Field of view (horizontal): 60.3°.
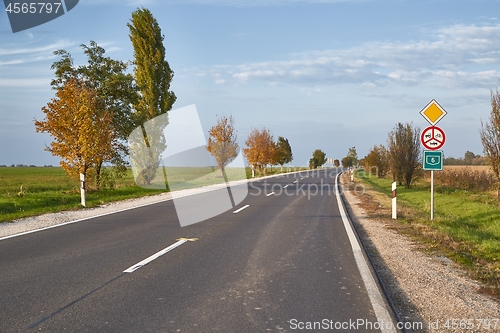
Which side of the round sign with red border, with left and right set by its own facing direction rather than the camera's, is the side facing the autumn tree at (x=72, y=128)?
right

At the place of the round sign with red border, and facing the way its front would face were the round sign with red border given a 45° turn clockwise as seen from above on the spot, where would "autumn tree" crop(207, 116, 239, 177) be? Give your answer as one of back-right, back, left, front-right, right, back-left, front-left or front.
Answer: right

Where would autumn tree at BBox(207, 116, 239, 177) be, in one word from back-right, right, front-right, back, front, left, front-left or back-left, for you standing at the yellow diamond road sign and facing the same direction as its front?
back-right

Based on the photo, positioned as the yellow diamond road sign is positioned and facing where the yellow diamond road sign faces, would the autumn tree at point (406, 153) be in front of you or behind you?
behind

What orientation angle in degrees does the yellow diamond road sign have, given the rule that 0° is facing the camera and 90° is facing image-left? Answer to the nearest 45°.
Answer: approximately 0°

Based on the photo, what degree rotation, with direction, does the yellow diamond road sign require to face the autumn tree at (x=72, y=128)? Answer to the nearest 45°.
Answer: approximately 90° to its right

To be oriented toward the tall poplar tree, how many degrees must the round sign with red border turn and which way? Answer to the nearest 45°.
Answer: approximately 135° to its right

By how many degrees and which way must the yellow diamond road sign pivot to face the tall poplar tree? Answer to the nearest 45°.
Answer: approximately 135° to its right

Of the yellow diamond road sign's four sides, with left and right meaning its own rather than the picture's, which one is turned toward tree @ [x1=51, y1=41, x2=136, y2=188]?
right

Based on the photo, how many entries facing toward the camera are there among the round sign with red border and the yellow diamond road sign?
2

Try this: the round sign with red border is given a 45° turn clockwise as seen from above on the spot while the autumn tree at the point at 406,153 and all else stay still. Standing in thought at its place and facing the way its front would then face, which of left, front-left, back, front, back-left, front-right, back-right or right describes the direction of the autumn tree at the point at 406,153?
back-right

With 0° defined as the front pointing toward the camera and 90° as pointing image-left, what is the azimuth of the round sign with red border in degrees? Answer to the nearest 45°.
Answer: approximately 0°
